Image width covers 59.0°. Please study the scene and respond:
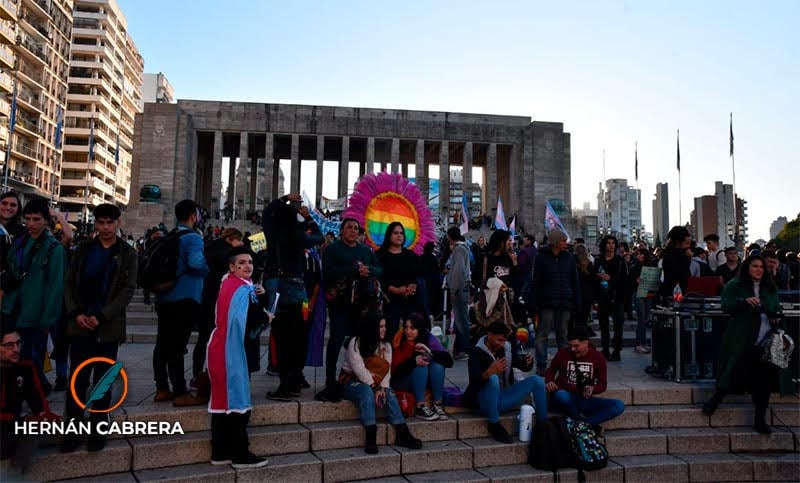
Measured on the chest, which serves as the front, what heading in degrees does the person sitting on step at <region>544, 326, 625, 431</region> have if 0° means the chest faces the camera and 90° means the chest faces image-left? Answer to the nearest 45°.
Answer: approximately 0°

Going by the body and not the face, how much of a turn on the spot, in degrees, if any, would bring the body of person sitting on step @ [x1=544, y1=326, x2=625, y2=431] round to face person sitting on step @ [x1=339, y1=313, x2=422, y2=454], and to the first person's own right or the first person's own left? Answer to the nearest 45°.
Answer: approximately 45° to the first person's own right

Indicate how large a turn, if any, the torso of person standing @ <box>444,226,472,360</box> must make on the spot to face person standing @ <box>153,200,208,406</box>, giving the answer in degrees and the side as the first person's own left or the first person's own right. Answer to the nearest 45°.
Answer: approximately 45° to the first person's own left

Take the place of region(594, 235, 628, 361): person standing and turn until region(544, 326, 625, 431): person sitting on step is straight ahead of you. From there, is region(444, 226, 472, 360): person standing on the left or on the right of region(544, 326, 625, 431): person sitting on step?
right

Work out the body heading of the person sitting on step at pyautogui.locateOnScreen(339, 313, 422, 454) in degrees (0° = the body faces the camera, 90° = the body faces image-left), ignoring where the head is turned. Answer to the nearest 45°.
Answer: approximately 315°
